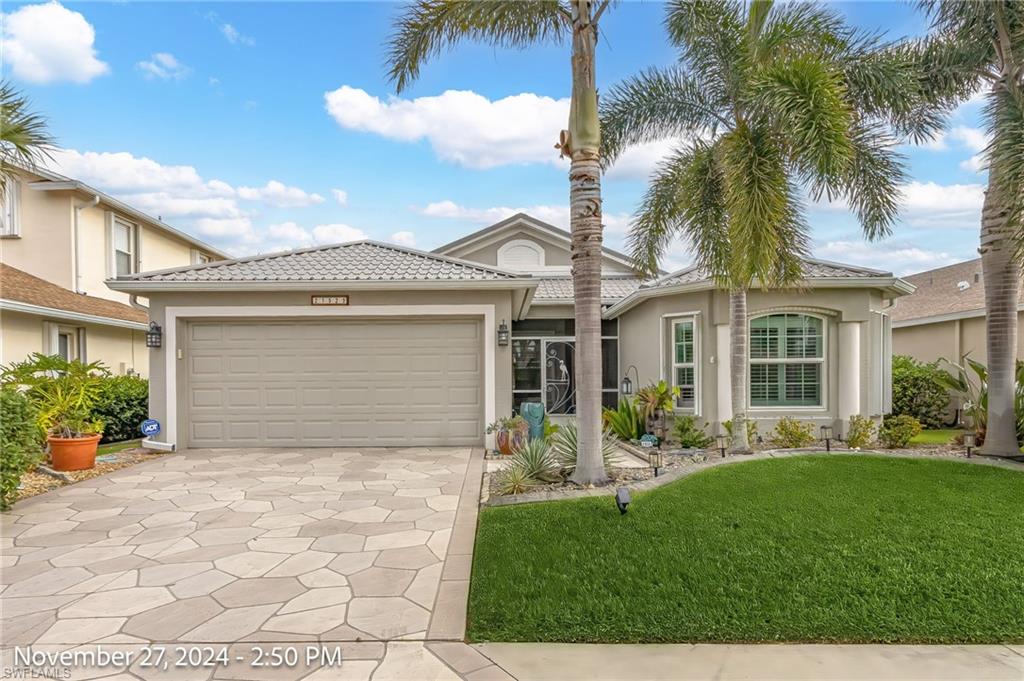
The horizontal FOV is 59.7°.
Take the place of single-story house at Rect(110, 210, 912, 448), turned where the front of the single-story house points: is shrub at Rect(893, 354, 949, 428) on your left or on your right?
on your left

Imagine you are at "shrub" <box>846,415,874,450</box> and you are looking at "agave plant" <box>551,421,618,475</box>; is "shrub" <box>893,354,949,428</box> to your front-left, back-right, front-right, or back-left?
back-right

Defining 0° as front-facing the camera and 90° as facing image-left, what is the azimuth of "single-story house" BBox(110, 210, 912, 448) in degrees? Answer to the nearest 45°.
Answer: approximately 0°

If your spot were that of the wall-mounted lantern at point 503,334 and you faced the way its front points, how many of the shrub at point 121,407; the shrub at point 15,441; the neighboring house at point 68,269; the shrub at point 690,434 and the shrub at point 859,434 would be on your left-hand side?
2

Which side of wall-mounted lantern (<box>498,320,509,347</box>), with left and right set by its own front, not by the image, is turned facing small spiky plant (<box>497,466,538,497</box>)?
front

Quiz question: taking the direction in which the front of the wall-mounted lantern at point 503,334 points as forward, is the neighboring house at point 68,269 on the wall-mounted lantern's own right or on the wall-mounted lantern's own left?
on the wall-mounted lantern's own right

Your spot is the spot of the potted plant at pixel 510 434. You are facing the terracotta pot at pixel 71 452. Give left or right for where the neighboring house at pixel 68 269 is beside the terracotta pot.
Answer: right

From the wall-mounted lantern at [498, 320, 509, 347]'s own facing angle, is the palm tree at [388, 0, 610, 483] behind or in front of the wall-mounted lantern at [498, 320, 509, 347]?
in front
